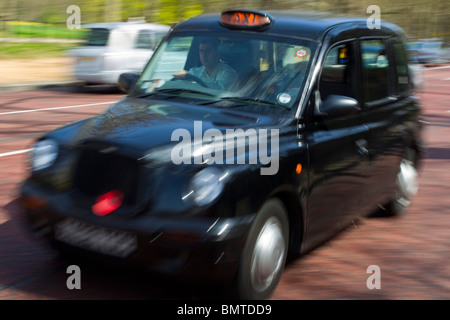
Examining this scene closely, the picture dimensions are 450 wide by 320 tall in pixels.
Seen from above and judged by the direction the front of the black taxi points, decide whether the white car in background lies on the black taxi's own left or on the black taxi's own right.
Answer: on the black taxi's own right

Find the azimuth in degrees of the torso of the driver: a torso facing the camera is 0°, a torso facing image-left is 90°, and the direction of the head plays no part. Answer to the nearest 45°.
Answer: approximately 45°

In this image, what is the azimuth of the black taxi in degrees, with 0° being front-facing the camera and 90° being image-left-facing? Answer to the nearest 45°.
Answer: approximately 45°
